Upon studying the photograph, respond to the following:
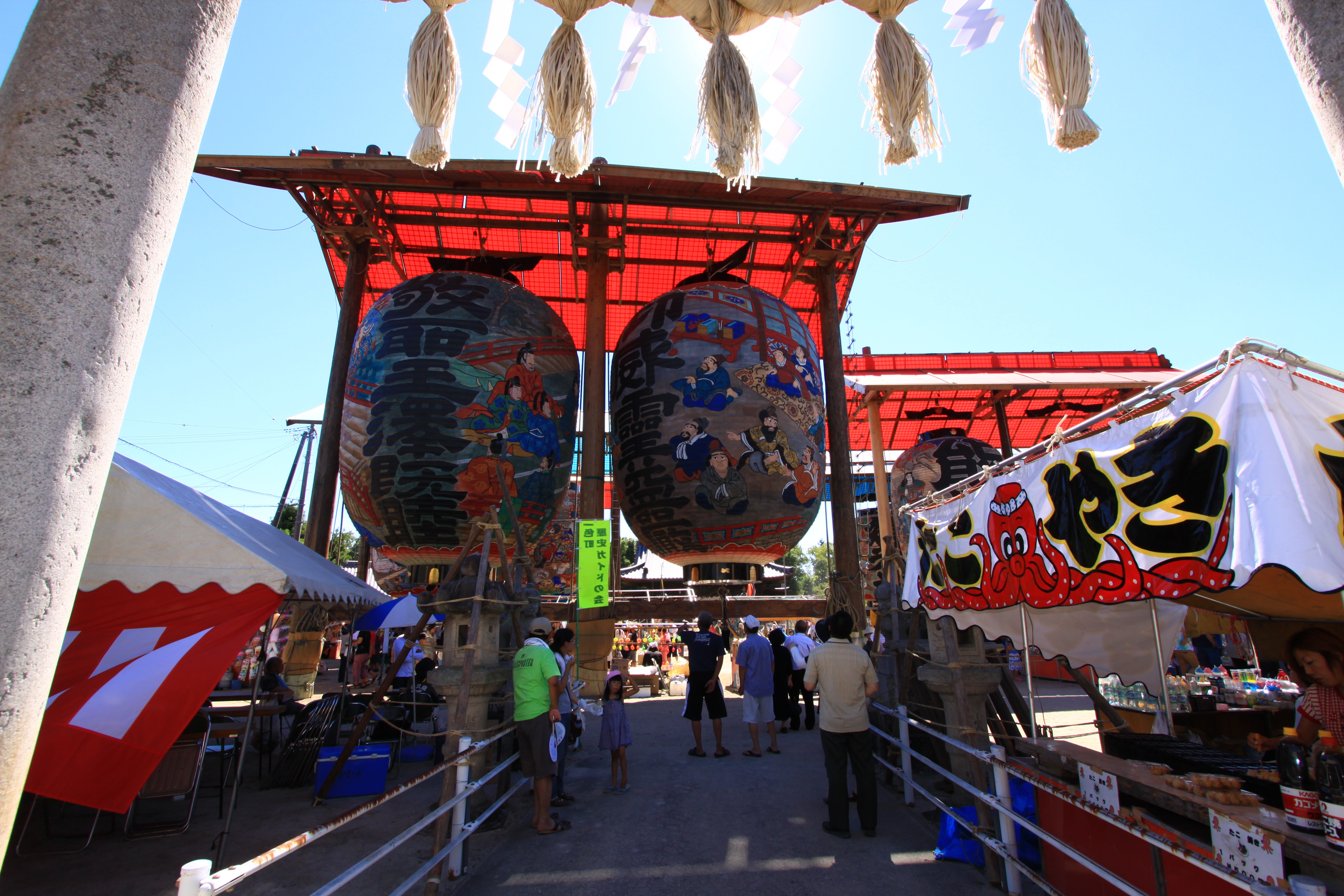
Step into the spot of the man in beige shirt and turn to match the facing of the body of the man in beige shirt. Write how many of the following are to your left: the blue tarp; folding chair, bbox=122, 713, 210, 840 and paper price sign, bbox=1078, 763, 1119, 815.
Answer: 1

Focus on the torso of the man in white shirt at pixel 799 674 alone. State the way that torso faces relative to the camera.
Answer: away from the camera

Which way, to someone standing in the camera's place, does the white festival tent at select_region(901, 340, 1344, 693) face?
facing the viewer and to the left of the viewer

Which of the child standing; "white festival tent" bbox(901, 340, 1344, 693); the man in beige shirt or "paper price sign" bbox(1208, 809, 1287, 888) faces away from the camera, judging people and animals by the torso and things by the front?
the man in beige shirt

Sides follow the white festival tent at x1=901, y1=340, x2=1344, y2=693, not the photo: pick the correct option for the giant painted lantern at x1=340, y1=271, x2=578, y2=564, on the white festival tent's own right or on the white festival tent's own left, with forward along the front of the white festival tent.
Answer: on the white festival tent's own right

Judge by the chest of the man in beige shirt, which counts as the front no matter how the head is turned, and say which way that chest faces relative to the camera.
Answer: away from the camera

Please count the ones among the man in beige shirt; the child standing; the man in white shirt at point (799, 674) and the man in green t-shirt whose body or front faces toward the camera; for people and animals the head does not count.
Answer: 1

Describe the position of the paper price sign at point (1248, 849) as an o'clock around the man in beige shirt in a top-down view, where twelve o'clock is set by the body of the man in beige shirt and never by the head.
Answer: The paper price sign is roughly at 5 o'clock from the man in beige shirt.

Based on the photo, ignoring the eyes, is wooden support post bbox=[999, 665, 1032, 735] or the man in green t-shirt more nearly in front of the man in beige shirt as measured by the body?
the wooden support post

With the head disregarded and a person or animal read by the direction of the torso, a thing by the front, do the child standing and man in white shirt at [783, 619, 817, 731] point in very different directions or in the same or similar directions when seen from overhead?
very different directions

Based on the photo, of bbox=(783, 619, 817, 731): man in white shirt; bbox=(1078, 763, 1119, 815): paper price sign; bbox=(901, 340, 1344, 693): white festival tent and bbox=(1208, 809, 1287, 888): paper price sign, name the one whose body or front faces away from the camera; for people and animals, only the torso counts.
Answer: the man in white shirt
